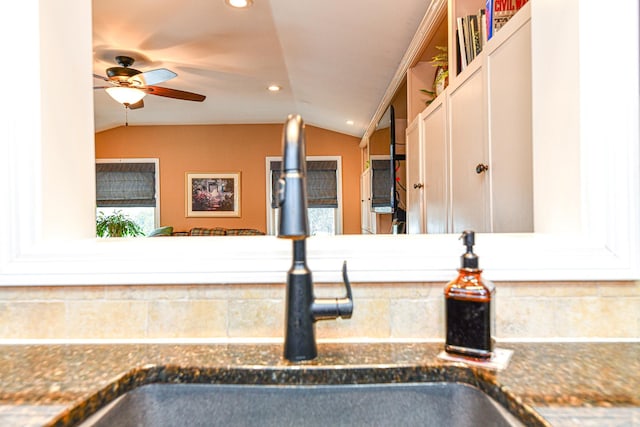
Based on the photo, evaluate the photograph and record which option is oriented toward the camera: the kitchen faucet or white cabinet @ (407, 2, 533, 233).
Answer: the kitchen faucet

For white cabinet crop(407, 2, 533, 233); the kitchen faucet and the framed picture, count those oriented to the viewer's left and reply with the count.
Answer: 1

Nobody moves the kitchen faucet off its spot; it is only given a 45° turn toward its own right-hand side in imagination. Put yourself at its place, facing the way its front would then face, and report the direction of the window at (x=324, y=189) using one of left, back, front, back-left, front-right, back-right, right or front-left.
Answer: back-right

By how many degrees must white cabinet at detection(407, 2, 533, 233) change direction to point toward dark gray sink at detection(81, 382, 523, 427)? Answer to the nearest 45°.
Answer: approximately 90° to its left

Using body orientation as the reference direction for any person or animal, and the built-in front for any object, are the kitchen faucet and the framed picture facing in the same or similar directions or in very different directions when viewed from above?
same or similar directions

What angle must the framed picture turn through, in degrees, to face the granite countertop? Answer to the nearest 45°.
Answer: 0° — it already faces it

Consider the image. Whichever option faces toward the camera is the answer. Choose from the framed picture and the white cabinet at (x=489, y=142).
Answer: the framed picture

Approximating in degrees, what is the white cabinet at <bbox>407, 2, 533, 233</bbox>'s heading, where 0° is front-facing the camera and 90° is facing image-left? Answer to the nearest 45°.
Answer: approximately 90°

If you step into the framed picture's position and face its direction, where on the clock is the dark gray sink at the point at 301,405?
The dark gray sink is roughly at 12 o'clock from the framed picture.

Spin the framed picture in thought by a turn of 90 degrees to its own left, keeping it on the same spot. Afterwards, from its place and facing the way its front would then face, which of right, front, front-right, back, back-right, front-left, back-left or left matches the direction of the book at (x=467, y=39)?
right

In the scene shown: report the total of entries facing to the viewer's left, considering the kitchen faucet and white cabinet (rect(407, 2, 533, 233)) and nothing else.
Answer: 1

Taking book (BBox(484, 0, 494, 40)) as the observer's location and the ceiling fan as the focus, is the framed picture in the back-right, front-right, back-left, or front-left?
front-right

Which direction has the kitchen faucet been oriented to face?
toward the camera

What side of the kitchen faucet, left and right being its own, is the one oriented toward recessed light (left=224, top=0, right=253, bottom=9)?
back

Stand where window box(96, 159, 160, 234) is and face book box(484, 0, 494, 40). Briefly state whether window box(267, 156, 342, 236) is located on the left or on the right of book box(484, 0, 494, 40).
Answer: left

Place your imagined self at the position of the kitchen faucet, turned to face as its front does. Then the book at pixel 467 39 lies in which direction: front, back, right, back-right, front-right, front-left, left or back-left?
back-left
